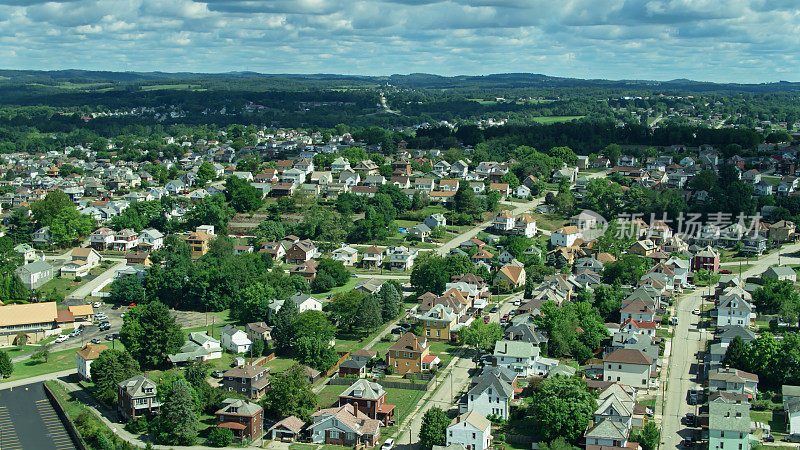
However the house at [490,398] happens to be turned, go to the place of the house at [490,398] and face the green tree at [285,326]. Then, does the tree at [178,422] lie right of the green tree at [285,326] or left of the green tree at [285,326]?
left

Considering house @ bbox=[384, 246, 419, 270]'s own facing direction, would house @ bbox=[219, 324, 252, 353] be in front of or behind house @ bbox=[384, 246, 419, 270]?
in front

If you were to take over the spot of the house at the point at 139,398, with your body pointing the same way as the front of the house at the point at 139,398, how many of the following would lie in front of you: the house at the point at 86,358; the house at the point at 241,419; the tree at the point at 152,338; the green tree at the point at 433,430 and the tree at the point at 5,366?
2

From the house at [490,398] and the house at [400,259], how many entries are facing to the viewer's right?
0

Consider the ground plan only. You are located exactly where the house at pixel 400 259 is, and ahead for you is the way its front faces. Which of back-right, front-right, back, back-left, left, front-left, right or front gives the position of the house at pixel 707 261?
left

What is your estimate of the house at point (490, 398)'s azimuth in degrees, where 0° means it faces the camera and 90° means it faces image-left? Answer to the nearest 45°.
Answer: approximately 45°

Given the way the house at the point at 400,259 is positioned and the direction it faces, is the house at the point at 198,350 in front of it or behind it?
in front

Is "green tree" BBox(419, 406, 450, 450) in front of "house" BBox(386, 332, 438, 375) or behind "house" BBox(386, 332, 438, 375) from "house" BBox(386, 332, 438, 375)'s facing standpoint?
in front

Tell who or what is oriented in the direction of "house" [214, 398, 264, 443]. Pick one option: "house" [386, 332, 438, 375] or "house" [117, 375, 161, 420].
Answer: "house" [117, 375, 161, 420]

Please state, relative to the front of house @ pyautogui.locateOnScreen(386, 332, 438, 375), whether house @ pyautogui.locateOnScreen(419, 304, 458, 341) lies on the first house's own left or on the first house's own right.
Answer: on the first house's own left

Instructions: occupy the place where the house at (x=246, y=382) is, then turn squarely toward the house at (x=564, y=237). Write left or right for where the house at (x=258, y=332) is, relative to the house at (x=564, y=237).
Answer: left

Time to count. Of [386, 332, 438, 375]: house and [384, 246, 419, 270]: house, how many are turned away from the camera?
0

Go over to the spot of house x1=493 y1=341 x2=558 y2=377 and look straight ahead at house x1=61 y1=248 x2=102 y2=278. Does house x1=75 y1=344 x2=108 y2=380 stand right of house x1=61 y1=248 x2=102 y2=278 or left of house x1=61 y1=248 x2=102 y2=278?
left
